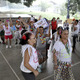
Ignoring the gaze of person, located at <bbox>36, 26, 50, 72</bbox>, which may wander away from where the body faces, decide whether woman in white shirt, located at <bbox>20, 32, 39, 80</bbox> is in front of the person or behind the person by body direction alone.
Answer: in front

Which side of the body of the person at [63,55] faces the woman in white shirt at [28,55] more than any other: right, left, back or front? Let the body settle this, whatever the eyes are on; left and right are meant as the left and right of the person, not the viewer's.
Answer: right

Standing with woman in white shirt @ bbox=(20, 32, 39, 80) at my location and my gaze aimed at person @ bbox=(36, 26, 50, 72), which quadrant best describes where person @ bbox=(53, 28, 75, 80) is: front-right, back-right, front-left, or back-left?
front-right

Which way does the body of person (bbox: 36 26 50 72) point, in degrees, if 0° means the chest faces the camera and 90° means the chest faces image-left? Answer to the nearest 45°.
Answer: approximately 0°

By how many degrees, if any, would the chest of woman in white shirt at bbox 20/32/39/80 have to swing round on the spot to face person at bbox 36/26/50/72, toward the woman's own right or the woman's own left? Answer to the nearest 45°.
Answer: approximately 90° to the woman's own left
